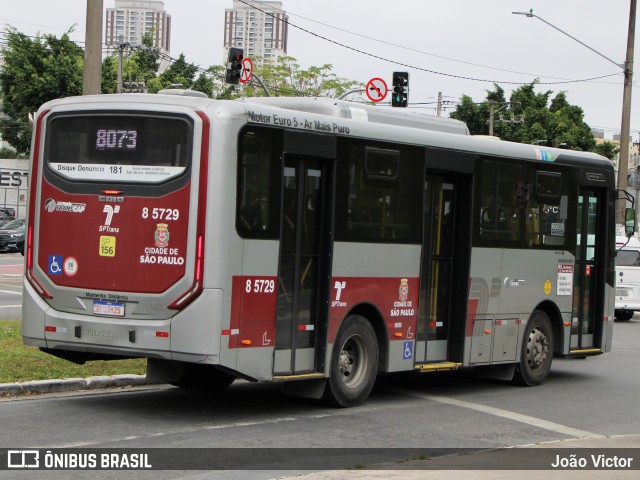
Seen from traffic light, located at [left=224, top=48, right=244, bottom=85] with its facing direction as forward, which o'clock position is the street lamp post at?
The street lamp post is roughly at 10 o'clock from the traffic light.

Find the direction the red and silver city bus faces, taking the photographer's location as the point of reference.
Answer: facing away from the viewer and to the right of the viewer

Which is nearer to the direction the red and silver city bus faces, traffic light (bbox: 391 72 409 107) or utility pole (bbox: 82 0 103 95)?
the traffic light

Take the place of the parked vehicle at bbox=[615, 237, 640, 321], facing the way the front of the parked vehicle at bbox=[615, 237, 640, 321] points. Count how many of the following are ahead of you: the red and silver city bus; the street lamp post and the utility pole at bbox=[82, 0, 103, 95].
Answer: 1

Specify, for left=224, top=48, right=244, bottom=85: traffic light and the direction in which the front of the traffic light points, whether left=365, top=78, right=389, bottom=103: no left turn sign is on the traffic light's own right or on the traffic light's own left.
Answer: on the traffic light's own left

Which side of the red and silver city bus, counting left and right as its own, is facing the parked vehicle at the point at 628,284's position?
front

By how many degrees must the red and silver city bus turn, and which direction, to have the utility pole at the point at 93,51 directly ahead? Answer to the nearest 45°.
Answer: approximately 90° to its left

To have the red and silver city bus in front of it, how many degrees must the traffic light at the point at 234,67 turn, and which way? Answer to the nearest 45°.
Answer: approximately 45° to its right

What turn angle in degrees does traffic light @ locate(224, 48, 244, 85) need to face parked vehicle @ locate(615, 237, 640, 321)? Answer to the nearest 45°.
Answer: approximately 45° to its left
